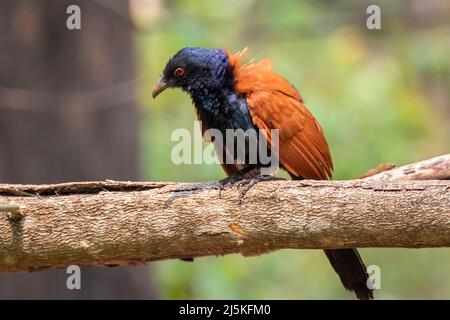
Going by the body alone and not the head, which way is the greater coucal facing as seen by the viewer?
to the viewer's left

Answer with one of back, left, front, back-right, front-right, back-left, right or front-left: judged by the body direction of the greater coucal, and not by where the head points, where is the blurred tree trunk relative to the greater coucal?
front-right
